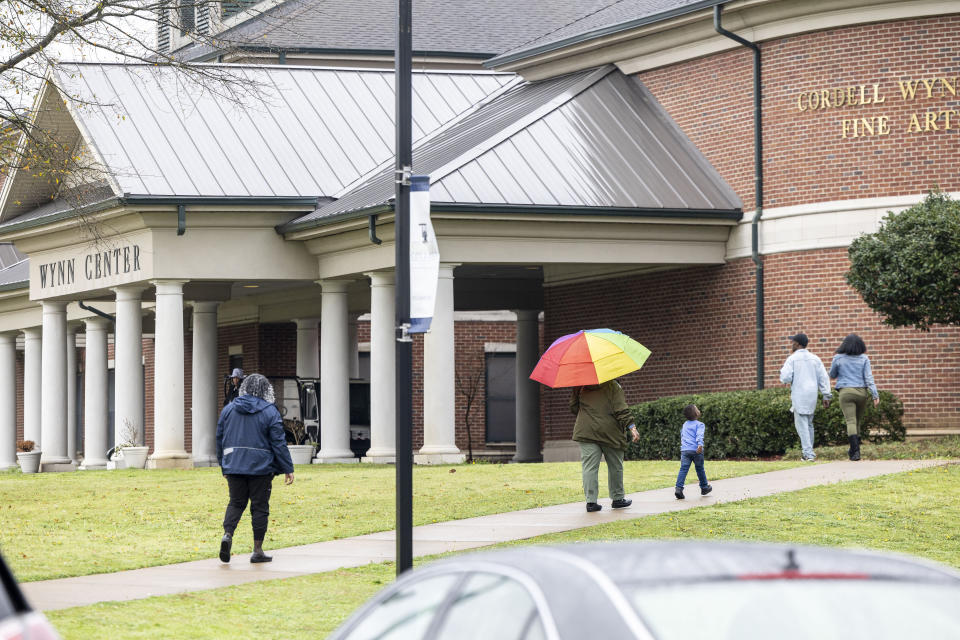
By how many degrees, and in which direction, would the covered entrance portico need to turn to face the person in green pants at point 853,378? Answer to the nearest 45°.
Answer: approximately 90° to its left

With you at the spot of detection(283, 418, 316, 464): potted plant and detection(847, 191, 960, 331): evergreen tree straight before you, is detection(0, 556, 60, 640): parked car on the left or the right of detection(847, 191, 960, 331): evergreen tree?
right

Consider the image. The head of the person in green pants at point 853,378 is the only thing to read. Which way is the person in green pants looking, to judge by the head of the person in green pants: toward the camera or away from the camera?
away from the camera

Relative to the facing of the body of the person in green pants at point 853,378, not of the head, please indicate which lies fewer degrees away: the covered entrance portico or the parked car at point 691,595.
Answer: the covered entrance portico

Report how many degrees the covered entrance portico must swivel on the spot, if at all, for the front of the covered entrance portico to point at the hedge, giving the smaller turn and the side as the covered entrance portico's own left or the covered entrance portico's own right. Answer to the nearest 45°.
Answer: approximately 90° to the covered entrance portico's own left

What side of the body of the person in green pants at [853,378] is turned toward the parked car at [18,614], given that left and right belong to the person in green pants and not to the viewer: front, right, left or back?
back

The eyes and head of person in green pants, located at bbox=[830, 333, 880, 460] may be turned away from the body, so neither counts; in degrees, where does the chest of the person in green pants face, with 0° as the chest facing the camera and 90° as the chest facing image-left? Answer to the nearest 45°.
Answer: approximately 180°

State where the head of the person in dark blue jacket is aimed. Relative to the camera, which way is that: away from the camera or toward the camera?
away from the camera

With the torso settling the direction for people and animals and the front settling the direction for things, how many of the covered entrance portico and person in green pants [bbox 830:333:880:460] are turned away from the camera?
1

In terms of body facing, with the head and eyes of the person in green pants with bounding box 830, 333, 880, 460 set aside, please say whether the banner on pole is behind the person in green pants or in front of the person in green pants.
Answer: behind

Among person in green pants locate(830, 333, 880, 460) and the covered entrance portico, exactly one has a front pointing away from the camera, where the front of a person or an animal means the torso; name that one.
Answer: the person in green pants
